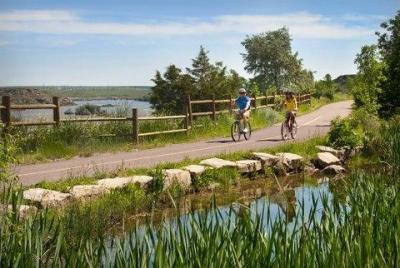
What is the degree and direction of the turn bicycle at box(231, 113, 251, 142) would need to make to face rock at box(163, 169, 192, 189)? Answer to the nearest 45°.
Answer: approximately 45° to its left

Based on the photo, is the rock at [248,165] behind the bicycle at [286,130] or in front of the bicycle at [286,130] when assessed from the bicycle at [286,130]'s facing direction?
in front

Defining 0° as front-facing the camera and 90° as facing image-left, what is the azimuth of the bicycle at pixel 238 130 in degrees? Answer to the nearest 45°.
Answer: approximately 45°

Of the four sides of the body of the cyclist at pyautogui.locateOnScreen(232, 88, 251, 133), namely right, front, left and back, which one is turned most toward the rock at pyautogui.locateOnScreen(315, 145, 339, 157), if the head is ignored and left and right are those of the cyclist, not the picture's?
left

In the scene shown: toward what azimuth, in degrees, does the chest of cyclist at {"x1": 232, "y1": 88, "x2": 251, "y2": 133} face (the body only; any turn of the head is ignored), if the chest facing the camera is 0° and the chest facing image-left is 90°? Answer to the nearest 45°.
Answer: approximately 45°

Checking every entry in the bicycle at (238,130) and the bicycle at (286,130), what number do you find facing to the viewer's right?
0

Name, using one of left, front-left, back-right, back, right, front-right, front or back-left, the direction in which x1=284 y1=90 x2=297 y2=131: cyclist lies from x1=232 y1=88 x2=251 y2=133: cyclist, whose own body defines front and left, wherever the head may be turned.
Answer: back-left

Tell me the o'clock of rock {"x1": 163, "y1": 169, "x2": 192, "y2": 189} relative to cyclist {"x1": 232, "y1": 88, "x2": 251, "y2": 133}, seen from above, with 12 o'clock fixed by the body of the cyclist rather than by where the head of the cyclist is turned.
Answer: The rock is roughly at 11 o'clock from the cyclist.

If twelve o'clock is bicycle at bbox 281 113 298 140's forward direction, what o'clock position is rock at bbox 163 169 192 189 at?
The rock is roughly at 11 o'clock from the bicycle.

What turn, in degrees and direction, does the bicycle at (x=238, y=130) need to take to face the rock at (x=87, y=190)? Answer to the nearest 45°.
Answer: approximately 45° to its left

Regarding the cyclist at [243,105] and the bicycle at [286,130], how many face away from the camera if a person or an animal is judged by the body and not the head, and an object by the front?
0

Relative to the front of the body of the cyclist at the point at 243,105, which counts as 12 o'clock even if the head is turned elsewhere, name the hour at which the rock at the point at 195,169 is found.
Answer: The rock is roughly at 11 o'clock from the cyclist.

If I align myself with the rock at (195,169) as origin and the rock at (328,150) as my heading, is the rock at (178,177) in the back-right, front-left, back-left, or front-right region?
back-right

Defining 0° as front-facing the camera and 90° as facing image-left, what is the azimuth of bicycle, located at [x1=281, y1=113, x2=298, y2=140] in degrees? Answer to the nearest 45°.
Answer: approximately 45°

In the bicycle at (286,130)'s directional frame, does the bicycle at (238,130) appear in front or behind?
in front

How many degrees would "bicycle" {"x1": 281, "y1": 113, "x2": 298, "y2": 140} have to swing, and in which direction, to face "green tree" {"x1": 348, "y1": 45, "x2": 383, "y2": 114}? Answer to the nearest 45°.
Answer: approximately 180°
